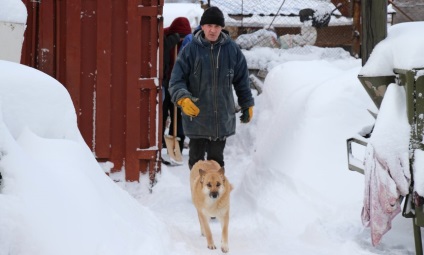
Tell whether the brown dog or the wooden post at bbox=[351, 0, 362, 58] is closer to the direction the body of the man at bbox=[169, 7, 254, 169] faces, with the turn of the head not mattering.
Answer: the brown dog

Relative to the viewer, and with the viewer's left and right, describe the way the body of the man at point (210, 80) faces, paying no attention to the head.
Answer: facing the viewer

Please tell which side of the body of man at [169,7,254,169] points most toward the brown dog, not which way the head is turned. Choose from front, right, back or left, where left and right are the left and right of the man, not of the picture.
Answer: front

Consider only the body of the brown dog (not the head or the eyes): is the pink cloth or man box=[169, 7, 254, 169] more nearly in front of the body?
the pink cloth

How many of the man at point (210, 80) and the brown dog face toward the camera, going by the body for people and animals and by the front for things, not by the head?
2

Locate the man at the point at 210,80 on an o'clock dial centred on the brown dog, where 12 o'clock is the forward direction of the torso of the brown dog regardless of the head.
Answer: The man is roughly at 6 o'clock from the brown dog.

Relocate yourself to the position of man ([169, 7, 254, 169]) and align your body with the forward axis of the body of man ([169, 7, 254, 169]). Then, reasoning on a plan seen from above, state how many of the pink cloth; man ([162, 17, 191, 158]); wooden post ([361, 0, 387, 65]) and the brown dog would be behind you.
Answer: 1

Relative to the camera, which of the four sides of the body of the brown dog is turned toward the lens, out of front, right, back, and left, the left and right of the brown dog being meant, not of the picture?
front

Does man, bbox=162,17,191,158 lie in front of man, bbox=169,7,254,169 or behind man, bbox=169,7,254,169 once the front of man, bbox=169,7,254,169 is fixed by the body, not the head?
behind
